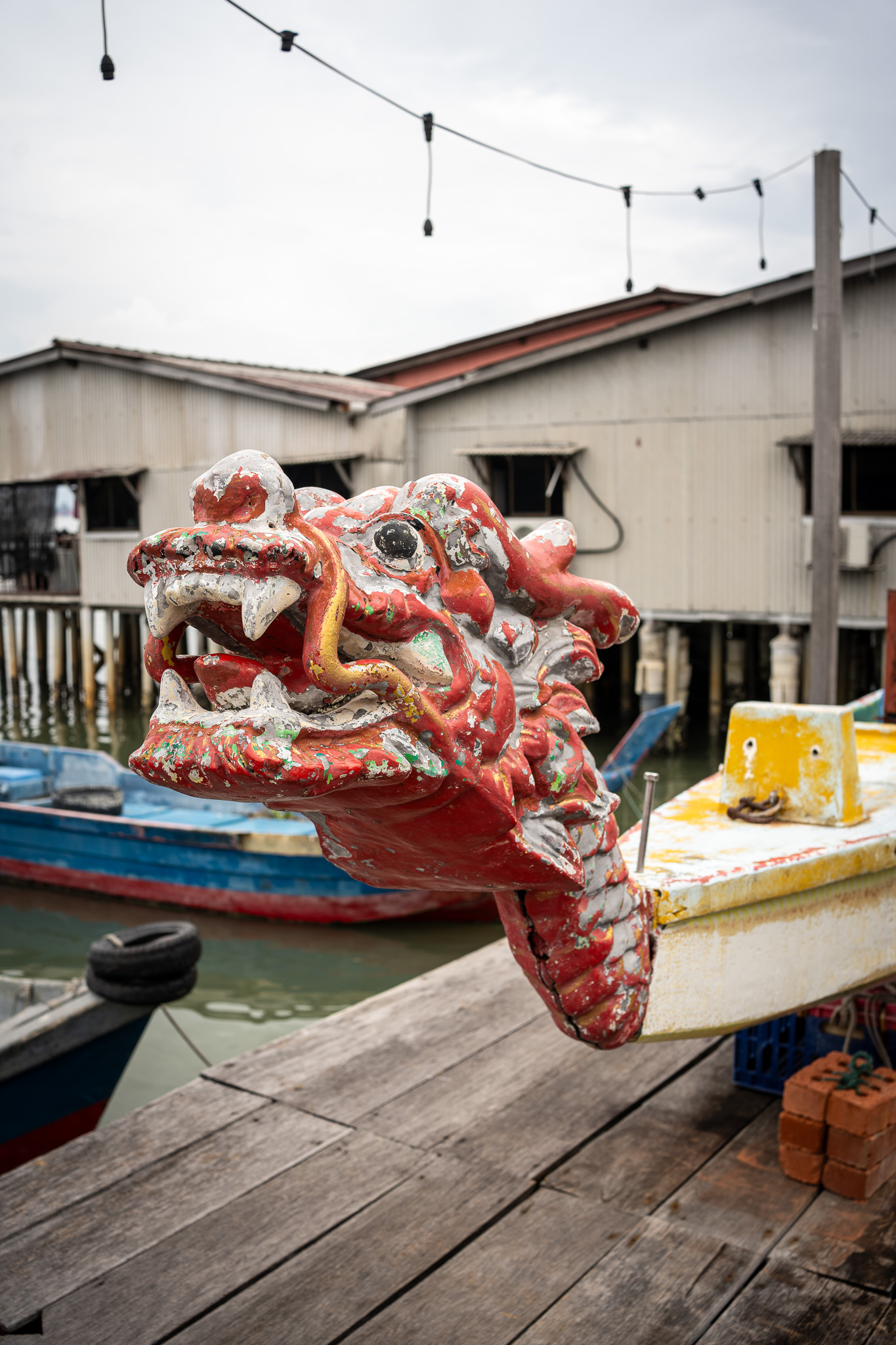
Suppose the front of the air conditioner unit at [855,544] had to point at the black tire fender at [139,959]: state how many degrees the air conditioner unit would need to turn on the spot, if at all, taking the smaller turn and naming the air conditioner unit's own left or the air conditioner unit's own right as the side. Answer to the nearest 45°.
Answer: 0° — it already faces it

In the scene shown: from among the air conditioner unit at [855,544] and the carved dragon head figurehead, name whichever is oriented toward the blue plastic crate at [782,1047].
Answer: the air conditioner unit

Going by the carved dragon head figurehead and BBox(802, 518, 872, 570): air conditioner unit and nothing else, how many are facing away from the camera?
0

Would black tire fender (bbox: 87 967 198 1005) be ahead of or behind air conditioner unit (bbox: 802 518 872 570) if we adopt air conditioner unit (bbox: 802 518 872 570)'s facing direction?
ahead

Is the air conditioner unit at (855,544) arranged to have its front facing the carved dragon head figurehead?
yes

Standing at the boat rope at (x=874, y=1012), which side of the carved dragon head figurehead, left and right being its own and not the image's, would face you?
back

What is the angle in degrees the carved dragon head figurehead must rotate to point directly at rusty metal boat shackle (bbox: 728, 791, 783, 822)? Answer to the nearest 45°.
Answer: approximately 180°

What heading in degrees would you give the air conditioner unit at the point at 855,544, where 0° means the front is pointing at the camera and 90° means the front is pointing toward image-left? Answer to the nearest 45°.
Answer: approximately 0°

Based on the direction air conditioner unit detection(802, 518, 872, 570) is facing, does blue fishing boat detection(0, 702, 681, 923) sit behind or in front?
in front

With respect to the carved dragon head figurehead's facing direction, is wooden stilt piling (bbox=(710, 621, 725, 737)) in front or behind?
behind

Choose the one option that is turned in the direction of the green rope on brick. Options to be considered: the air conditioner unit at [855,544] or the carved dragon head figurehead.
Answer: the air conditioner unit

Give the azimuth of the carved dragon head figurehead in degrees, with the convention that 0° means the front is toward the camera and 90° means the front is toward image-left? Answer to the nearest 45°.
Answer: approximately 45°
